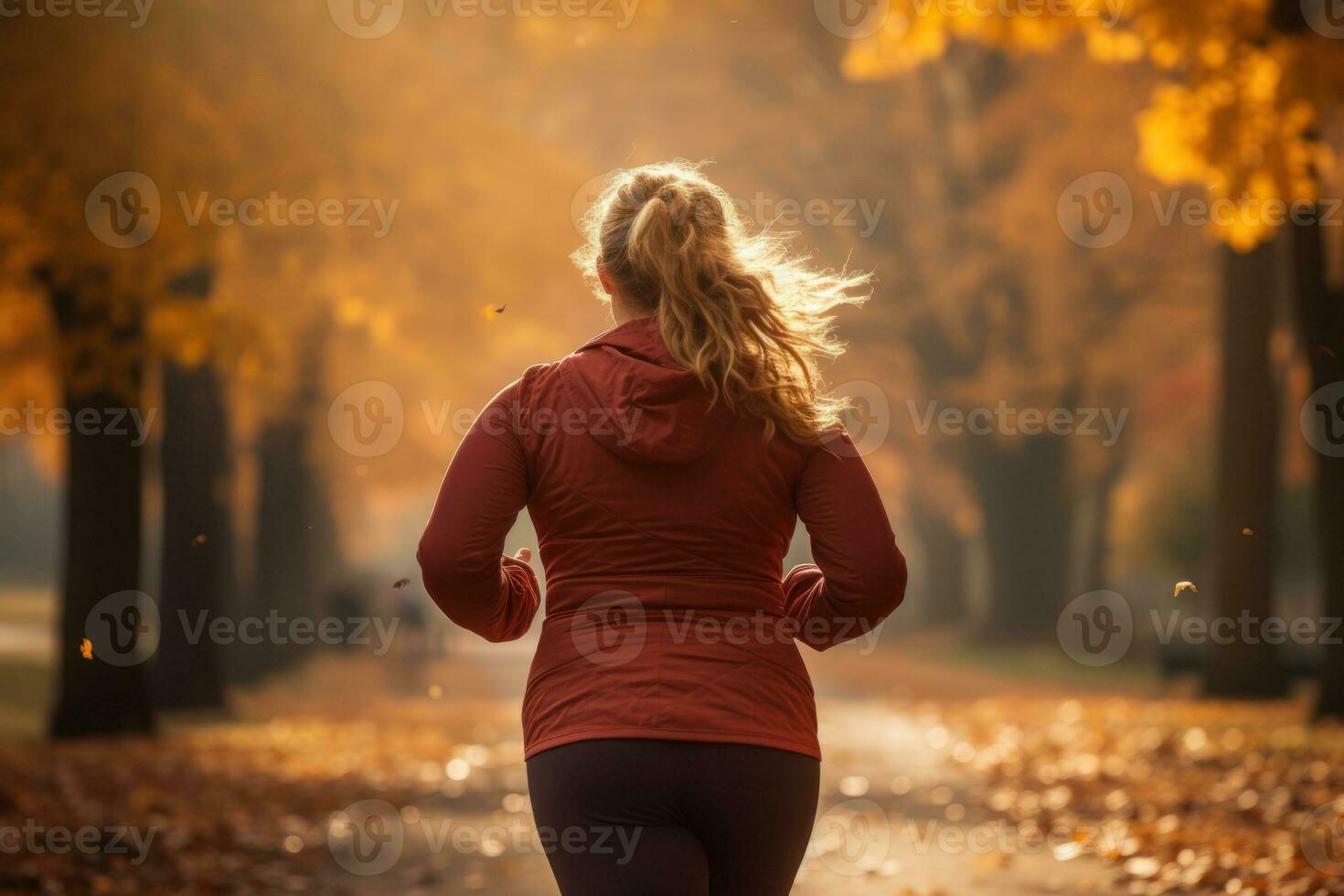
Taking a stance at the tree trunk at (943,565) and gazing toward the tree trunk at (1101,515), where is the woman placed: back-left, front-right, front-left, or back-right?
front-right

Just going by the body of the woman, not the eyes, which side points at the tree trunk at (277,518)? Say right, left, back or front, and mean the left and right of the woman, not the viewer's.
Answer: front

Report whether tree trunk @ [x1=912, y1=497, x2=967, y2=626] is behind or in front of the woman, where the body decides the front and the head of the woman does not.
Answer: in front

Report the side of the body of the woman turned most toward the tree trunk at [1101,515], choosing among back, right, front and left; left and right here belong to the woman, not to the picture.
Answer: front

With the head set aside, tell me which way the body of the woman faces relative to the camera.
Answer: away from the camera
